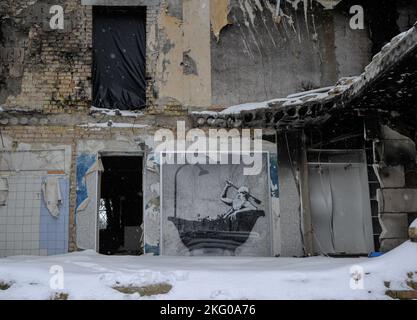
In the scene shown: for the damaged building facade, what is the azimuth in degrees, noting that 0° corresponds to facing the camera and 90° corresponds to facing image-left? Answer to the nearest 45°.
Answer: approximately 0°
